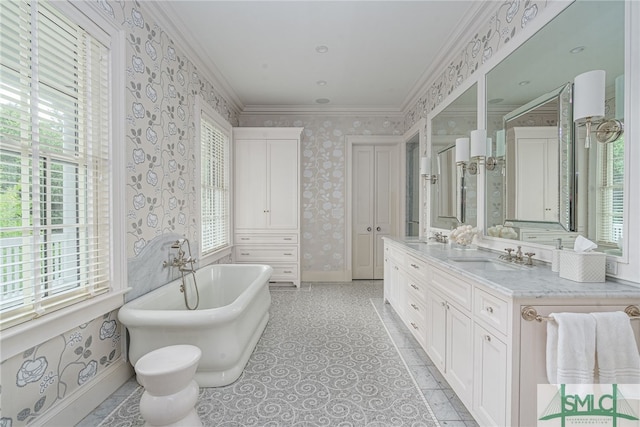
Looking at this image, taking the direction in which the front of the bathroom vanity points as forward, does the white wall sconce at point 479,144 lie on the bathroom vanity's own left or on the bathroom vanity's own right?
on the bathroom vanity's own right

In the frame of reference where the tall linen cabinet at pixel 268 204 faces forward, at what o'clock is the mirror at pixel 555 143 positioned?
The mirror is roughly at 11 o'clock from the tall linen cabinet.

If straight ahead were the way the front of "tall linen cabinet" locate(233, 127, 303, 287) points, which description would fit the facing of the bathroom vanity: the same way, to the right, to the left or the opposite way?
to the right

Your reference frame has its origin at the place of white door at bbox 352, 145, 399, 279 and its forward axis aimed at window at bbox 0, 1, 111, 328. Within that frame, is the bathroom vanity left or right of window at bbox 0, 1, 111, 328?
left

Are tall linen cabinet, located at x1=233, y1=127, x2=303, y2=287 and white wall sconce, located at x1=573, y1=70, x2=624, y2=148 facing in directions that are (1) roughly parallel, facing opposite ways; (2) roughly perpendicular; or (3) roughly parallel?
roughly perpendicular

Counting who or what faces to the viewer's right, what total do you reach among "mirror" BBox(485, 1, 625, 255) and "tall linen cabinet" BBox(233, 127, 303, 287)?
0

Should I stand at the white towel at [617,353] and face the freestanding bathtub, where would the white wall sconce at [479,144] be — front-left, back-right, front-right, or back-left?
front-right

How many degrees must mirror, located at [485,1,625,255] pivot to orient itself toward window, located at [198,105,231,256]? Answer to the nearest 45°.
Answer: approximately 45° to its right

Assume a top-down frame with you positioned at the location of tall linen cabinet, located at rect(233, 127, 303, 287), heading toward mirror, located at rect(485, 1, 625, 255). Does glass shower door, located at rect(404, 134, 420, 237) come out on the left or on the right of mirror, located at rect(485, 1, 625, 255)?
left

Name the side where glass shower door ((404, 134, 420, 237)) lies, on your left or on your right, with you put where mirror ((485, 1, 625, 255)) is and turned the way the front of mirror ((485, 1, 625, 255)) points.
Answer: on your right

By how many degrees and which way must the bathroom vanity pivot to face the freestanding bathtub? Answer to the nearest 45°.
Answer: approximately 45° to its right

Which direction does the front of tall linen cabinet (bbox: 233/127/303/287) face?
toward the camera

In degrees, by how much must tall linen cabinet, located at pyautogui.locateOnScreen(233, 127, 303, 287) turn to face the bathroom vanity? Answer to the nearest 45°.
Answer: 0° — it already faces it

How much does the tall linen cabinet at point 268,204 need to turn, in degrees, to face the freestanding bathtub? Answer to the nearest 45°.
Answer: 0° — it already faces it

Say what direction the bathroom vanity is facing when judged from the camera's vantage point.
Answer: facing the viewer and to the left of the viewer

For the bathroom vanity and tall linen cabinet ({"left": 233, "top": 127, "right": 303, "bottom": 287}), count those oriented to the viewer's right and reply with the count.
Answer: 0
